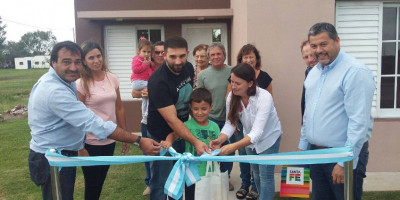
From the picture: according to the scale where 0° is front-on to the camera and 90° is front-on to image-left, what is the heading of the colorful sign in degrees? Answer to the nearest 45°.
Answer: approximately 0°

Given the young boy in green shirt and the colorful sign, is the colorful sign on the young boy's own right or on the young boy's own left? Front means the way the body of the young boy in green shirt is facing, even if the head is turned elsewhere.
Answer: on the young boy's own left

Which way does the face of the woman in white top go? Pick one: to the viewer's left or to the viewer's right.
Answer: to the viewer's left
